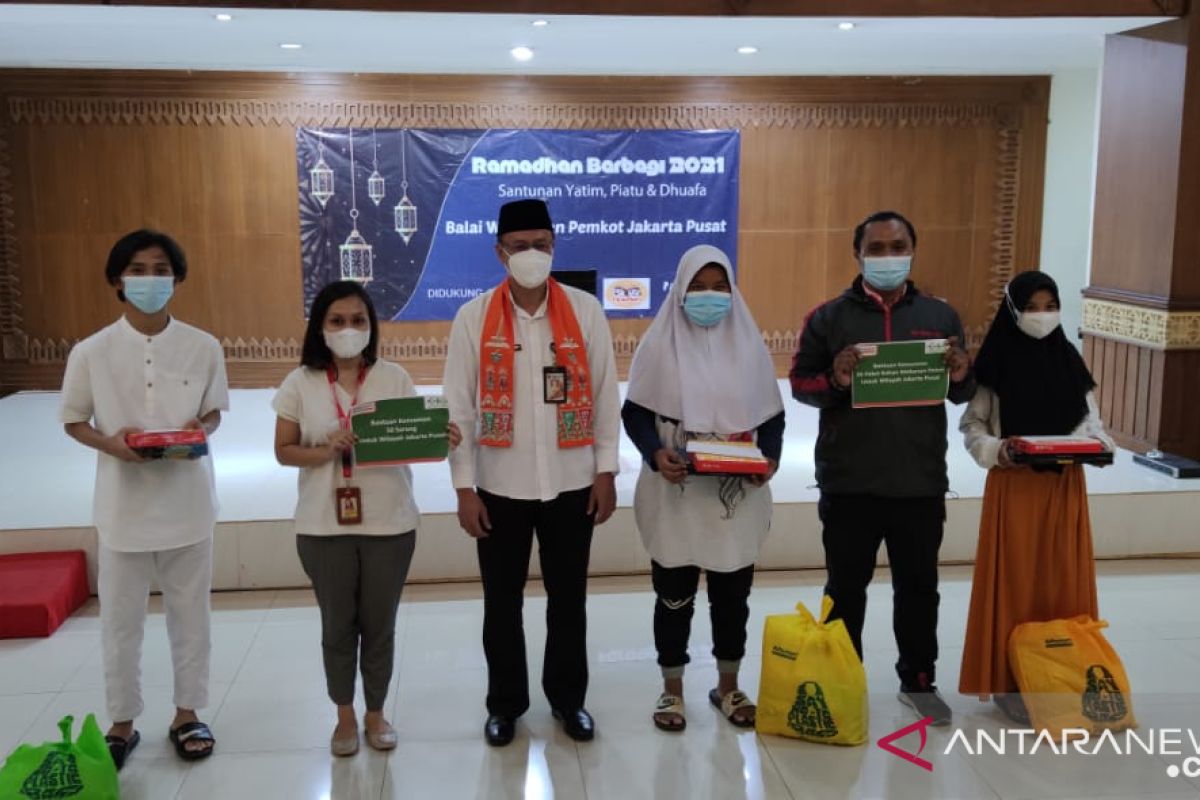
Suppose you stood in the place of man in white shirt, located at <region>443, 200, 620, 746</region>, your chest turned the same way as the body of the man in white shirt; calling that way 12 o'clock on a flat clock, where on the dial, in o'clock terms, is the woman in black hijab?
The woman in black hijab is roughly at 9 o'clock from the man in white shirt.

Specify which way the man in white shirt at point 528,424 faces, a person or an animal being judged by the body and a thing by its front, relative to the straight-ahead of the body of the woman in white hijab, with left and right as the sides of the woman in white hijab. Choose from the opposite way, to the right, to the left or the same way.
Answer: the same way

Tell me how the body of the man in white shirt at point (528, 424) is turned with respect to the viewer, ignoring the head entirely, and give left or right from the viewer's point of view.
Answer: facing the viewer

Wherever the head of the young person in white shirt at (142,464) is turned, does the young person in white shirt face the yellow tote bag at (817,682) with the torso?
no

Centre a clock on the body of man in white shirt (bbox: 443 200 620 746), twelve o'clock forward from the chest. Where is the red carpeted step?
The red carpeted step is roughly at 4 o'clock from the man in white shirt.

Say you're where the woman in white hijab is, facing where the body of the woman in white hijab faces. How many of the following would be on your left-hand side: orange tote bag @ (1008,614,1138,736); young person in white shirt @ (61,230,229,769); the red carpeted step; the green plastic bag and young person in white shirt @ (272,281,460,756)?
1

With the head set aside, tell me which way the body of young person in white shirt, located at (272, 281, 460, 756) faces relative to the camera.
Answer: toward the camera

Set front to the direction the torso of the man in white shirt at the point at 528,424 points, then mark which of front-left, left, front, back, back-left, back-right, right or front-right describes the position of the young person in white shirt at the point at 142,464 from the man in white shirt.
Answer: right

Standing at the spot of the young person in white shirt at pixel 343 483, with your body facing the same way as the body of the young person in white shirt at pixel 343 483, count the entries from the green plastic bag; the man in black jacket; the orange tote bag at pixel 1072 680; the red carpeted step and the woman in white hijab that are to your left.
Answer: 3

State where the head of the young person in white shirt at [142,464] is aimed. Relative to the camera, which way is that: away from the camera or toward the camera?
toward the camera

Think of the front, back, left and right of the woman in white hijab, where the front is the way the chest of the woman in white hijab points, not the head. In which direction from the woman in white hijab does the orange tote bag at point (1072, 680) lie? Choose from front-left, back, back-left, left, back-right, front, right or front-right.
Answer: left

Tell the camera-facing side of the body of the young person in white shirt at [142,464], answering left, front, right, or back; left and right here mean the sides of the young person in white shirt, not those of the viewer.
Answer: front

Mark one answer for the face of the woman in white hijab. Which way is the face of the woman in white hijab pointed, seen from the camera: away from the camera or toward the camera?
toward the camera

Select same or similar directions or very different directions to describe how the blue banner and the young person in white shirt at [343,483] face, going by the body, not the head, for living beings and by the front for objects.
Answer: same or similar directions

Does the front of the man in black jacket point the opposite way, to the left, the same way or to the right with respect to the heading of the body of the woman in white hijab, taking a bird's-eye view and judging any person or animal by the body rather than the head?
the same way

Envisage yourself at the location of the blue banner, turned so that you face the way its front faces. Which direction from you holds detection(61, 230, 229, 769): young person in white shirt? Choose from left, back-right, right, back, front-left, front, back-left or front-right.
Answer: front

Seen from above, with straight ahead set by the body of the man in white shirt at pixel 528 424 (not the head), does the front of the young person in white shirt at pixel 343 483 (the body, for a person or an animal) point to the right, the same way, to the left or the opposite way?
the same way

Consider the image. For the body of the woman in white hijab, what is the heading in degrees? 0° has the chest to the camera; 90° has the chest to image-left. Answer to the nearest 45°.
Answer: approximately 0°

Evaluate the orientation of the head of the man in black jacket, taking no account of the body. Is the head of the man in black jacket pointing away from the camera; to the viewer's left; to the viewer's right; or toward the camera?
toward the camera

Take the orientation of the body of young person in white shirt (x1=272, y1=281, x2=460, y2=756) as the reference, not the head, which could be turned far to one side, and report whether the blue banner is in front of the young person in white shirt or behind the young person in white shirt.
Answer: behind
